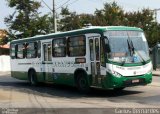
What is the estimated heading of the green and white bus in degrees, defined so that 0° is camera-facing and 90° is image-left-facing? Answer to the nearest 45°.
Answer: approximately 315°
